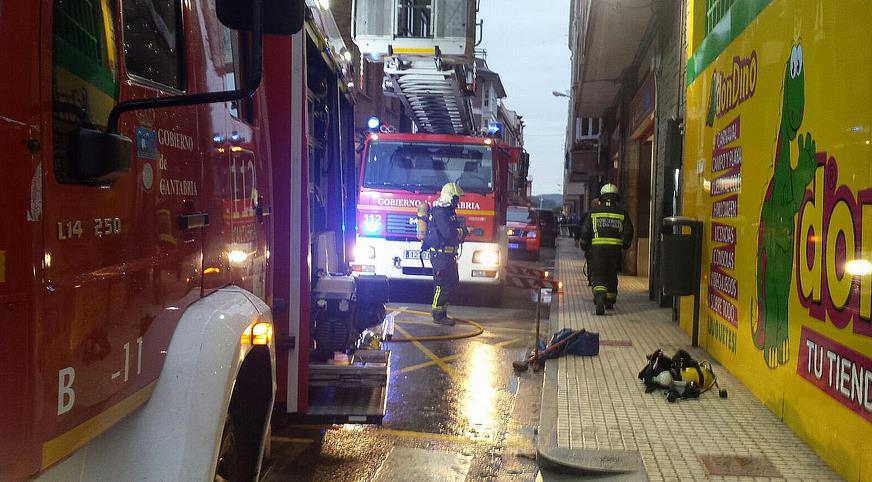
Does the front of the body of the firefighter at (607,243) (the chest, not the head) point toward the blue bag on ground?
no

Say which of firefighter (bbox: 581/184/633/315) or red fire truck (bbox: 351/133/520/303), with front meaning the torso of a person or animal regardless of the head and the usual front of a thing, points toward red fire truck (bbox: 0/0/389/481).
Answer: red fire truck (bbox: 351/133/520/303)

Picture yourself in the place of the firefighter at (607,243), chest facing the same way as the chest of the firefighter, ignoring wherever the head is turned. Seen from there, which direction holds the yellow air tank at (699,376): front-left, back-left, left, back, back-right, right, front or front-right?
back

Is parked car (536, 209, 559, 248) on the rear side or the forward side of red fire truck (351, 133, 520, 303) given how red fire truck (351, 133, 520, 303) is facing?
on the rear side

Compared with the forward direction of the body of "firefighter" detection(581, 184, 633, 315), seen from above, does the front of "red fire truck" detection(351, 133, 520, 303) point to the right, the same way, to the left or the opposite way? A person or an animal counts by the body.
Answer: the opposite way

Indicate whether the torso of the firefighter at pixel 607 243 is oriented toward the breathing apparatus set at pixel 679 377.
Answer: no

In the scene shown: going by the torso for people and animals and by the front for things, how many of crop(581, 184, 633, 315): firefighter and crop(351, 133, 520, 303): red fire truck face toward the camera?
1

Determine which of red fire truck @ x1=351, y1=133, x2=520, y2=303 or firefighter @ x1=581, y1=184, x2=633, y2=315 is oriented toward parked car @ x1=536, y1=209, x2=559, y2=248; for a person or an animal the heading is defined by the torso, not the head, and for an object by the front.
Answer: the firefighter

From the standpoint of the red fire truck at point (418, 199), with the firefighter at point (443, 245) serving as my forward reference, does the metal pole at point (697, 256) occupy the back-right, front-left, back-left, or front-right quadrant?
front-left

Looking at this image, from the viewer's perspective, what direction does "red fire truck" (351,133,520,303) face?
toward the camera

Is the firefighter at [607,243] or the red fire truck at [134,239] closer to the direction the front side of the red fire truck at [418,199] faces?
the red fire truck

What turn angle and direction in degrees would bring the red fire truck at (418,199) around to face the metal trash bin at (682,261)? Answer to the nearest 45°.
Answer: approximately 45° to its left

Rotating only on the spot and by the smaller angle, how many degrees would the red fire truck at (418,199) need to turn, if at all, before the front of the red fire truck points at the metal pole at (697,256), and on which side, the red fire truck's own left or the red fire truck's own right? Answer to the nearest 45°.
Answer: approximately 45° to the red fire truck's own left

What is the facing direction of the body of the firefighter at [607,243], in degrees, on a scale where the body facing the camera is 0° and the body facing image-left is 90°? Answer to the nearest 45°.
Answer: approximately 180°

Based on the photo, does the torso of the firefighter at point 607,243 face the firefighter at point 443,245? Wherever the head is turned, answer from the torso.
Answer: no

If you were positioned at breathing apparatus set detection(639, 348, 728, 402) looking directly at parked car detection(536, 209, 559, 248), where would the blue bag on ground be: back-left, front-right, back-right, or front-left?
front-left

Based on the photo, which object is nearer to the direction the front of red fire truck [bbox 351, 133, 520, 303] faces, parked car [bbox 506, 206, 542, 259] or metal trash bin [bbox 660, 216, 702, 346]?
the metal trash bin
